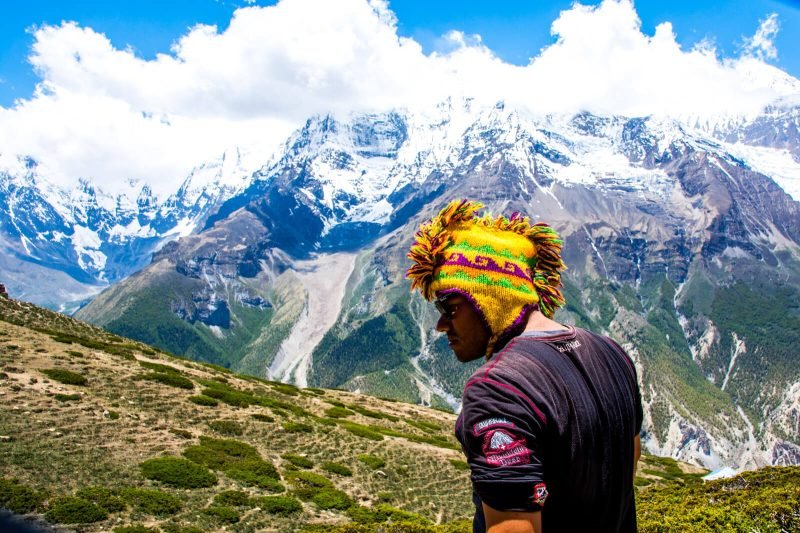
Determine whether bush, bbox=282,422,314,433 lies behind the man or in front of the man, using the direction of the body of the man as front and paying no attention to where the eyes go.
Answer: in front

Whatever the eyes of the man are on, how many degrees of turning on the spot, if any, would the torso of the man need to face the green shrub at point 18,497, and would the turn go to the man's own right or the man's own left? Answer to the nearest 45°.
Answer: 0° — they already face it

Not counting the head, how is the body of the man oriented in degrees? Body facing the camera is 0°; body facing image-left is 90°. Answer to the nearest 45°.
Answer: approximately 135°

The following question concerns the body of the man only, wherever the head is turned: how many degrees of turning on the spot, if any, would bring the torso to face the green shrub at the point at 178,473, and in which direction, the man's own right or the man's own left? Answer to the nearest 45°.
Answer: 0° — they already face it

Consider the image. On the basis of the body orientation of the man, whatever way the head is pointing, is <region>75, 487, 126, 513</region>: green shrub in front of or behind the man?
in front

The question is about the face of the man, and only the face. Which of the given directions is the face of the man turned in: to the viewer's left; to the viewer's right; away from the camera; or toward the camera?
to the viewer's left

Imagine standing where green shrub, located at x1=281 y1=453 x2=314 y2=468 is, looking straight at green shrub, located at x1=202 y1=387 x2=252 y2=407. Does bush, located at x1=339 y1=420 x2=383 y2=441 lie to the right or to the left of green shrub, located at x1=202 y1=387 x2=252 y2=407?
right

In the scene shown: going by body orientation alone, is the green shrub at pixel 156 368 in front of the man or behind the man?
in front

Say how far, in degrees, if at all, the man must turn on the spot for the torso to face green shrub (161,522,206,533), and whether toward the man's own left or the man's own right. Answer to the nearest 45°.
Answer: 0° — they already face it

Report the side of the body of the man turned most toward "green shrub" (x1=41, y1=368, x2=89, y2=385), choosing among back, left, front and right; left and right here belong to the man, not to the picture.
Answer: front
